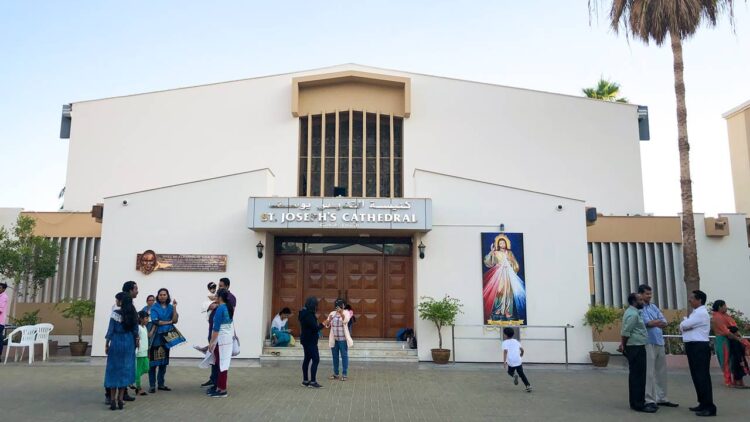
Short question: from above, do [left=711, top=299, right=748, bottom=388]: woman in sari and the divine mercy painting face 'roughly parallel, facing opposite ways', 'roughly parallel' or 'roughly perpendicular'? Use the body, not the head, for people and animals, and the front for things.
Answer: roughly perpendicular

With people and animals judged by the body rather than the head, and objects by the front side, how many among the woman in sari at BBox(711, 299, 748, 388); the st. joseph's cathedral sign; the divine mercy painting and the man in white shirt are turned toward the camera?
2

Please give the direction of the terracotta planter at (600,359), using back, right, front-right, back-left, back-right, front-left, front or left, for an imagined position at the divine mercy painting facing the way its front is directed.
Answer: left

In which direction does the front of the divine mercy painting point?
toward the camera

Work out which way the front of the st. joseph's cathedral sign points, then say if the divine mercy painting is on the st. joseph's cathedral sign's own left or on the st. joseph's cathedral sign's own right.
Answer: on the st. joseph's cathedral sign's own left

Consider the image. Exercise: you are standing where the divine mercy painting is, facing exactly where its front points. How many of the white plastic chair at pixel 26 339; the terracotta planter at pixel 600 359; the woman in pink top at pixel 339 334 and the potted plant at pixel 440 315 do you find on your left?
1

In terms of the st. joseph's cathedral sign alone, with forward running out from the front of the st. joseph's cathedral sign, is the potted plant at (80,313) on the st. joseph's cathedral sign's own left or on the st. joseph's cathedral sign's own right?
on the st. joseph's cathedral sign's own right

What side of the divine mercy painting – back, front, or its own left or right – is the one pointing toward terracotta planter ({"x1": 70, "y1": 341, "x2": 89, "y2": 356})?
right

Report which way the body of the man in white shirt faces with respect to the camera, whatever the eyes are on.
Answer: to the viewer's left

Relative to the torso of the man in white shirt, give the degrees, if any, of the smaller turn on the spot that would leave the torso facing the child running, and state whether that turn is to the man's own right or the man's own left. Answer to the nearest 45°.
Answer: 0° — they already face them

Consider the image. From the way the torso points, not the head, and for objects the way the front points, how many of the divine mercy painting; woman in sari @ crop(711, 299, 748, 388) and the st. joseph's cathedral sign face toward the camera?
2

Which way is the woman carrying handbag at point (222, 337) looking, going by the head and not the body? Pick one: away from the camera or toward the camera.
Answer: away from the camera

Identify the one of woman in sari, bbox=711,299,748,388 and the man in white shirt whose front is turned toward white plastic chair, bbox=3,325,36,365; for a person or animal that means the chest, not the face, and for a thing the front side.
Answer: the man in white shirt

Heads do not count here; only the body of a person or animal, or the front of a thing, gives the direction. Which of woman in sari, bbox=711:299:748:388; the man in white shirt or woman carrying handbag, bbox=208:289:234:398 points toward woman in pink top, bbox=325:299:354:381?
the man in white shirt

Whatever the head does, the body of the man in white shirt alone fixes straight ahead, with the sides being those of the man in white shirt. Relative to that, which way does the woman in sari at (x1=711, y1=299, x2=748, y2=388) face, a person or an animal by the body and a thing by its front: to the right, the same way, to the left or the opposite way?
the opposite way
